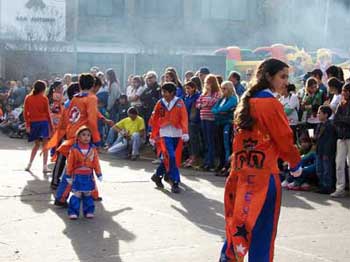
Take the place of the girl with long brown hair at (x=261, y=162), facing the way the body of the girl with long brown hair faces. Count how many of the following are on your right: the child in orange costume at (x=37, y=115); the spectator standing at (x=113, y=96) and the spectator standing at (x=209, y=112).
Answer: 0

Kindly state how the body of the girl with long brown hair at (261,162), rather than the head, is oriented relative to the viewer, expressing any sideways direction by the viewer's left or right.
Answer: facing away from the viewer and to the right of the viewer

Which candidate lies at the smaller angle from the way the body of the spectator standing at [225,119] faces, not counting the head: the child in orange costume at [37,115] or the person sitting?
the child in orange costume

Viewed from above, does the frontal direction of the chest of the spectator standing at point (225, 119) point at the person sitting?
no

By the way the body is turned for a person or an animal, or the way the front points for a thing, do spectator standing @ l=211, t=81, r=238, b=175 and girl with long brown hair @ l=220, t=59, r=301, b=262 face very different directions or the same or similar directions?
very different directions

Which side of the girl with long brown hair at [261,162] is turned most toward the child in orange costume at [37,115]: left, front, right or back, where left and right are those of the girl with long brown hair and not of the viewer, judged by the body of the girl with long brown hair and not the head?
left

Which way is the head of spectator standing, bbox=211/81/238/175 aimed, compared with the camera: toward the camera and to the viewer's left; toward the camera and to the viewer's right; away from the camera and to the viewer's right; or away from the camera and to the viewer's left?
toward the camera and to the viewer's left

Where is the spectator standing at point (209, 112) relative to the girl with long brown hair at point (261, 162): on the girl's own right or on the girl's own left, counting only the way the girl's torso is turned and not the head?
on the girl's own left

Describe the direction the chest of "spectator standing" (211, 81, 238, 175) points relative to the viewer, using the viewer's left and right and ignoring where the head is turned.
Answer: facing the viewer and to the left of the viewer

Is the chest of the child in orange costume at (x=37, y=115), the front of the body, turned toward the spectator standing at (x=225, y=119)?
no

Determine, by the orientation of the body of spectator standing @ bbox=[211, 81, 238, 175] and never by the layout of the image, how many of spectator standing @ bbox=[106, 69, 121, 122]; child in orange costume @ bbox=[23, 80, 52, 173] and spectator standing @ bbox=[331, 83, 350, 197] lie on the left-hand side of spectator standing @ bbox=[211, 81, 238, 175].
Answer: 1

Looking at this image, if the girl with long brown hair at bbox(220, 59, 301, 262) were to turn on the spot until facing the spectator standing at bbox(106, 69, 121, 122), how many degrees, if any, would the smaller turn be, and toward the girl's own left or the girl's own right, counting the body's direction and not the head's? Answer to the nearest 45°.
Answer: approximately 45° to the girl's own left
